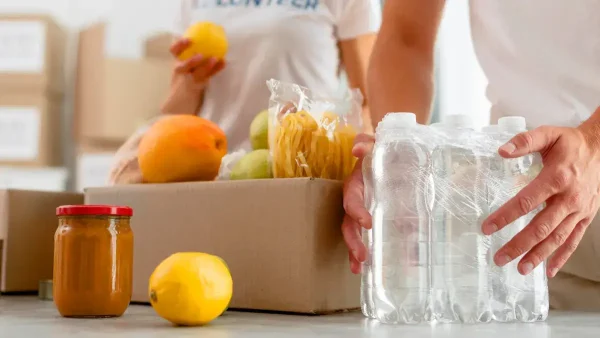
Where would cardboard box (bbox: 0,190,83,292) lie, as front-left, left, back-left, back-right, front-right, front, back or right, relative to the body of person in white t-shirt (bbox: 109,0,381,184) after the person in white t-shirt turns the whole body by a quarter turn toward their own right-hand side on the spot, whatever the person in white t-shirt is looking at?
front-left

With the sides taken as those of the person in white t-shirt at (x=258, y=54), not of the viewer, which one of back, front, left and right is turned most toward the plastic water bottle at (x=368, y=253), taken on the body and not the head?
front

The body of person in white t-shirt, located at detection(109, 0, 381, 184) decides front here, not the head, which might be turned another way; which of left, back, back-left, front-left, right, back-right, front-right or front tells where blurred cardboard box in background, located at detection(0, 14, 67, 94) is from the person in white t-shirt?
back-right

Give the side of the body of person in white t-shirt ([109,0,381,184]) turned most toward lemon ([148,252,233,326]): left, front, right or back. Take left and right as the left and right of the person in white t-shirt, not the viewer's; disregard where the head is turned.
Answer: front

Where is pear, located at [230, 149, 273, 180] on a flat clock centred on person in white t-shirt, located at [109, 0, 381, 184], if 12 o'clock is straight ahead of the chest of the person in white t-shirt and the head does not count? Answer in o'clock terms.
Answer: The pear is roughly at 12 o'clock from the person in white t-shirt.

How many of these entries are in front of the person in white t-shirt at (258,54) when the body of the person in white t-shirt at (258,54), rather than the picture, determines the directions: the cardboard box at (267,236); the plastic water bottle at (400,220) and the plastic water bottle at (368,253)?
3

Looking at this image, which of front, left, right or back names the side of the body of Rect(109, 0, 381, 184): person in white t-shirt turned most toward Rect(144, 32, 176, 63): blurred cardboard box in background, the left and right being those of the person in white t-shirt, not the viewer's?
back

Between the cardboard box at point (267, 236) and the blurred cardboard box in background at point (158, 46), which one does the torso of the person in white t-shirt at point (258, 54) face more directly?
the cardboard box

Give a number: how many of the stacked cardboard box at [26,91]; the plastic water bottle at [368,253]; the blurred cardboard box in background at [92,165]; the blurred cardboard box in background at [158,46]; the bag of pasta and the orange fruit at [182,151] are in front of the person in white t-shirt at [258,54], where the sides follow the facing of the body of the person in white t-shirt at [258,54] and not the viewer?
3

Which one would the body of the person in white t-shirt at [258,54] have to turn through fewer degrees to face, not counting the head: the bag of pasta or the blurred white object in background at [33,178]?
the bag of pasta

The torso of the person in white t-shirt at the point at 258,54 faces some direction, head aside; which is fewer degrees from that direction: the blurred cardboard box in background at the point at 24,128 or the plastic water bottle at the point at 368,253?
the plastic water bottle

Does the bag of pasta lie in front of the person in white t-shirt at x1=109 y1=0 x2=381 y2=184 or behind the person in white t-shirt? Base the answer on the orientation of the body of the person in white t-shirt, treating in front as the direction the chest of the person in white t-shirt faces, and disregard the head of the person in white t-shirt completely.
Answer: in front

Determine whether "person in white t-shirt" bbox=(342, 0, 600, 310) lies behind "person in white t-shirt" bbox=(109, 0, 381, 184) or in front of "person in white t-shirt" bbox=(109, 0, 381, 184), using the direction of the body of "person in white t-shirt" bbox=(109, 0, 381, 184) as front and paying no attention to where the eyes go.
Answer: in front

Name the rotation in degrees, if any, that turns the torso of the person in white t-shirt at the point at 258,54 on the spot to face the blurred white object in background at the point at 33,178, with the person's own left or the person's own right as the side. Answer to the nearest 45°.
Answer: approximately 135° to the person's own right

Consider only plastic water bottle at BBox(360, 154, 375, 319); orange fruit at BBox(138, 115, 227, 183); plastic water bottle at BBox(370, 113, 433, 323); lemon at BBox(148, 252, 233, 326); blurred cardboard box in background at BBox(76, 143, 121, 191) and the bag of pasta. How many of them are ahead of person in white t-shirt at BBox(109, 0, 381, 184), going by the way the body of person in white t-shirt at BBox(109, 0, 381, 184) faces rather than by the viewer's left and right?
5

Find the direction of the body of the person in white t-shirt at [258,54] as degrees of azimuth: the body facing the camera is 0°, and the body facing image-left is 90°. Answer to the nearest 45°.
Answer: approximately 0°
